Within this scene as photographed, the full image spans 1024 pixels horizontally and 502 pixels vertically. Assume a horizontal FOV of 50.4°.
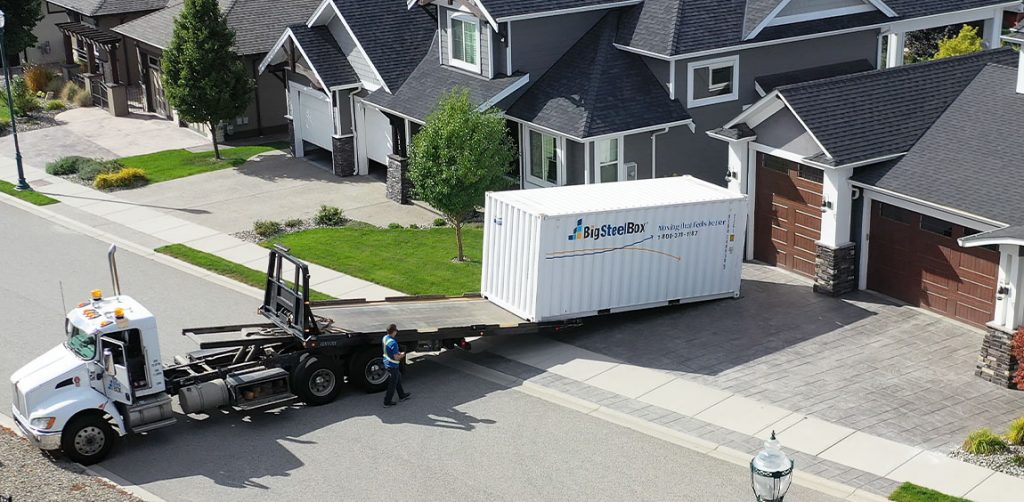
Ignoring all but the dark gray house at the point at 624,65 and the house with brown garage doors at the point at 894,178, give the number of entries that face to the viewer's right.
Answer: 0

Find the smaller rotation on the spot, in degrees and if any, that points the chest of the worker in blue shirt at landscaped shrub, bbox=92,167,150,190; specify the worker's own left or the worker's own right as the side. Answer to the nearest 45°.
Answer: approximately 135° to the worker's own left

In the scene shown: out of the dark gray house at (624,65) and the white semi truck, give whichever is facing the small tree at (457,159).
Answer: the dark gray house

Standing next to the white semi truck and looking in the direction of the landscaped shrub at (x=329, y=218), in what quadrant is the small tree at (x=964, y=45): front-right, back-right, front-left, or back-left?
front-right

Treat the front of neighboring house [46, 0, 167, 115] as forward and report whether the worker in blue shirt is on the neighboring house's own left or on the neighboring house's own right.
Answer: on the neighboring house's own left

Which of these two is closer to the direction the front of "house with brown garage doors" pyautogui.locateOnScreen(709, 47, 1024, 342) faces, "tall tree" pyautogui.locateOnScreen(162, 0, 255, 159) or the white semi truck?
the white semi truck

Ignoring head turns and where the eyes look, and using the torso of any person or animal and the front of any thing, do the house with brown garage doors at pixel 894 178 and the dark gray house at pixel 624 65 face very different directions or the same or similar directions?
same or similar directions

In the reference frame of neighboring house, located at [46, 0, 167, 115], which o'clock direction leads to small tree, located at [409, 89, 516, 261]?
The small tree is roughly at 10 o'clock from the neighboring house.

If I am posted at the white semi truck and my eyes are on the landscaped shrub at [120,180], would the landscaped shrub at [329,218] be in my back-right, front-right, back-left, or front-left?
front-right

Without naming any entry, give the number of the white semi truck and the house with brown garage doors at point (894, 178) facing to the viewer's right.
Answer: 0

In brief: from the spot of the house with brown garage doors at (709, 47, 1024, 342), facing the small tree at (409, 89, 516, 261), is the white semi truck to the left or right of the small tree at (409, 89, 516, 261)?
left

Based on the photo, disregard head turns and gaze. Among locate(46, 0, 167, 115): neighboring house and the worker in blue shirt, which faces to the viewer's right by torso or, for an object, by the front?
the worker in blue shirt

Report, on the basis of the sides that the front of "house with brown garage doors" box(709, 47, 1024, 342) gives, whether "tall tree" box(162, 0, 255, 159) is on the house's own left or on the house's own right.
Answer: on the house's own right

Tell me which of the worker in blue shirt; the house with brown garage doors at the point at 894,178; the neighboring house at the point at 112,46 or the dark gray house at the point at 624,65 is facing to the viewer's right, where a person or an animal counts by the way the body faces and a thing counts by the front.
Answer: the worker in blue shirt

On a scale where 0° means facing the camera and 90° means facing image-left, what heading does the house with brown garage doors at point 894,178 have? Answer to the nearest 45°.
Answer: approximately 45°

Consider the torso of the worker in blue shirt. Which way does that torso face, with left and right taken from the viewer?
facing to the right of the viewer
